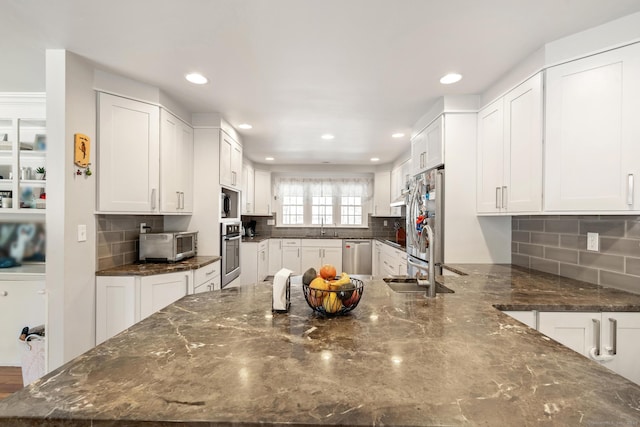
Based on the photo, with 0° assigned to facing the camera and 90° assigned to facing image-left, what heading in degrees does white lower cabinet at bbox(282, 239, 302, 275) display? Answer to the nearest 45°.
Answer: approximately 0°

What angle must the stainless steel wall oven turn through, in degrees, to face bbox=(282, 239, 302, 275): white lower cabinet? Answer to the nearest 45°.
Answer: approximately 90° to its left

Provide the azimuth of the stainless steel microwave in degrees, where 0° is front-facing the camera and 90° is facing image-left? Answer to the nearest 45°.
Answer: approximately 315°

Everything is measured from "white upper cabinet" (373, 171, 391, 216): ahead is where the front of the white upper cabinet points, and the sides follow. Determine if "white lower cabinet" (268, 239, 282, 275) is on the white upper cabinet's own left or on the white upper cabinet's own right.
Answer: on the white upper cabinet's own right

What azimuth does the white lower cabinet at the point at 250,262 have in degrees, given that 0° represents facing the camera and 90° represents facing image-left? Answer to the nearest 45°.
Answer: approximately 315°

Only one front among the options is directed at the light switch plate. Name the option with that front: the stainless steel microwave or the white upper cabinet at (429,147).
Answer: the white upper cabinet

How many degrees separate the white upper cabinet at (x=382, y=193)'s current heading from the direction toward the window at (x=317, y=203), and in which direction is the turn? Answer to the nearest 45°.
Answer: approximately 90° to its right
